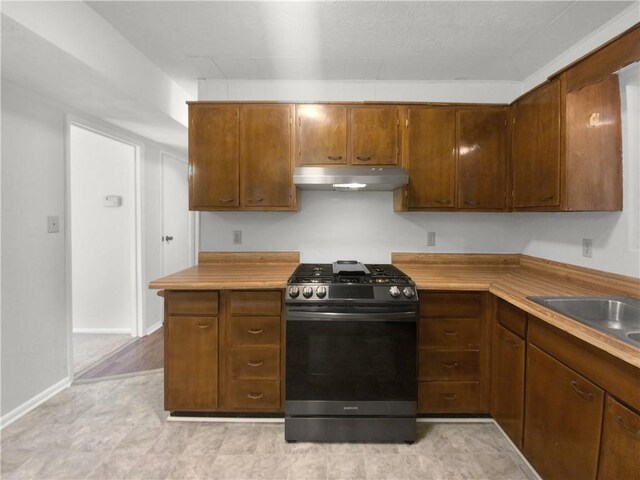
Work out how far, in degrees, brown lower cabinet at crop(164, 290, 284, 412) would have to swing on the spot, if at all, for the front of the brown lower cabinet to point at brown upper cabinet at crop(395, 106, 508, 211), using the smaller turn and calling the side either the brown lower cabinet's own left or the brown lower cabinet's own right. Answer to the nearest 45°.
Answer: approximately 90° to the brown lower cabinet's own left

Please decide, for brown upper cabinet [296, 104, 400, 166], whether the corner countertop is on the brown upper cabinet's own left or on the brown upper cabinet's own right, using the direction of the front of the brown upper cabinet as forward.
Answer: on the brown upper cabinet's own left

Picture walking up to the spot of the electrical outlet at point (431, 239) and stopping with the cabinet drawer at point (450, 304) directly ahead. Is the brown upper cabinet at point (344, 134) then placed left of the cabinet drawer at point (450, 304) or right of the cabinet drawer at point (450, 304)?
right
